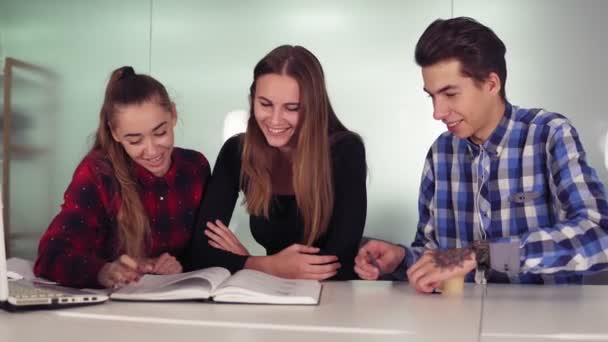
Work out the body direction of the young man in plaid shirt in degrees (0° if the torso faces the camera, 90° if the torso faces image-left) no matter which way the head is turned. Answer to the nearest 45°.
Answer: approximately 45°

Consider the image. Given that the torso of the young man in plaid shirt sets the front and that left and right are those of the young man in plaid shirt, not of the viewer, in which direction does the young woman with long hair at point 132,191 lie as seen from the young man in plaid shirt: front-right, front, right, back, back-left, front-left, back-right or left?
front-right

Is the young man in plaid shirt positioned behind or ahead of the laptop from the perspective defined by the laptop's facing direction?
ahead

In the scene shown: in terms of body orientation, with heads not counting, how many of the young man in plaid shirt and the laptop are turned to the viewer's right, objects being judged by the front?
1

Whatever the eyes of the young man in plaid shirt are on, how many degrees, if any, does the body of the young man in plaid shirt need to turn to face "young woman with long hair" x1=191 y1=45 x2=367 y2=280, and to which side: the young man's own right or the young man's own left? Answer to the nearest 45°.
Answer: approximately 45° to the young man's own right

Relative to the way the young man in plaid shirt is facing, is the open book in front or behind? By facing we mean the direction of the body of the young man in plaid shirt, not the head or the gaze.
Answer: in front

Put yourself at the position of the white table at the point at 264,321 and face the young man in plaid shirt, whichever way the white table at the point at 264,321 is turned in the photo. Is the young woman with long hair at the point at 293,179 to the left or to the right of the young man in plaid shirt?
left

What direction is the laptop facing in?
to the viewer's right
